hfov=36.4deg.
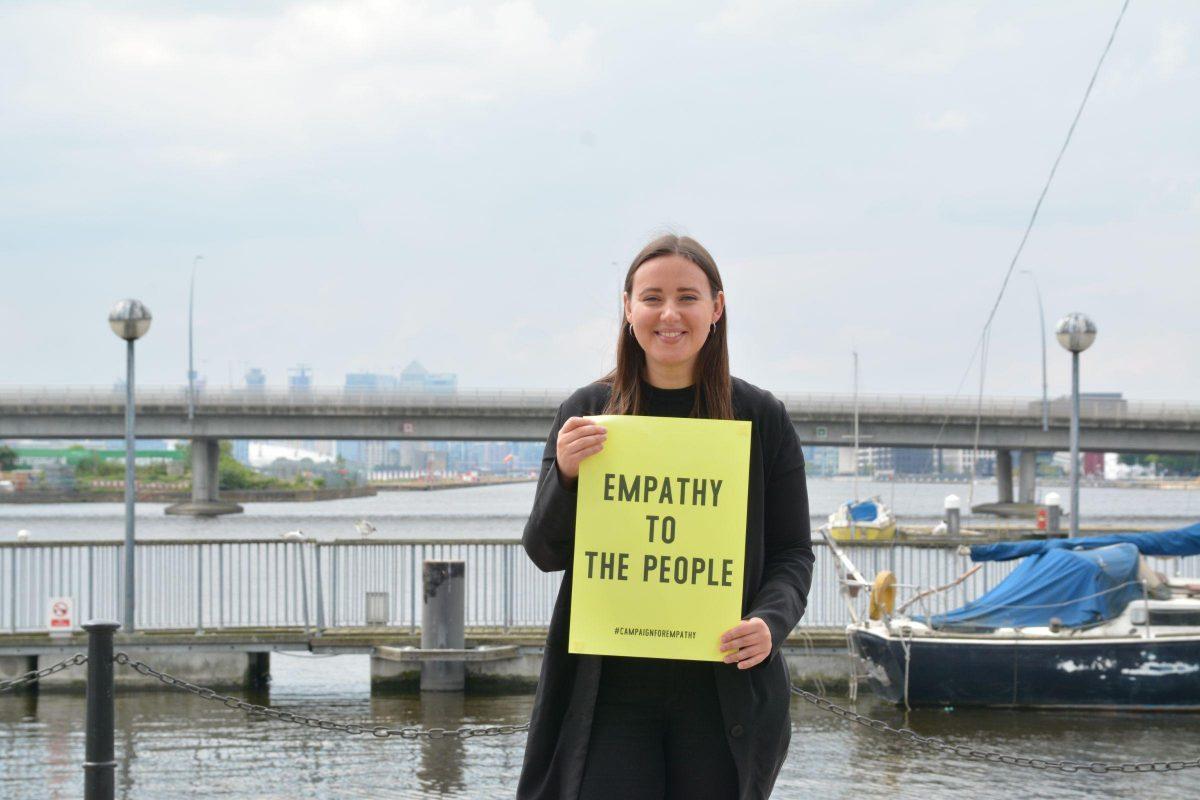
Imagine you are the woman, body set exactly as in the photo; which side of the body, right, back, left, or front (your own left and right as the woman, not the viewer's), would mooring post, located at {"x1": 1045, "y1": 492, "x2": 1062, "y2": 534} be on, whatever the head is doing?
back

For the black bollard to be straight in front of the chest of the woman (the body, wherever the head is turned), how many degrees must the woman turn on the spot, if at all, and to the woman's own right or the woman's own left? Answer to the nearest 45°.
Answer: approximately 135° to the woman's own right

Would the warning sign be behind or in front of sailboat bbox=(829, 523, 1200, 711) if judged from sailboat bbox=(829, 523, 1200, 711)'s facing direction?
behind

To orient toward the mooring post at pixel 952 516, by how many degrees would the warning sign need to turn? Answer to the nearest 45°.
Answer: approximately 135° to its left

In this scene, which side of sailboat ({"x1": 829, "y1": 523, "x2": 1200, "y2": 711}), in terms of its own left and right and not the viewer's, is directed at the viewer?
right

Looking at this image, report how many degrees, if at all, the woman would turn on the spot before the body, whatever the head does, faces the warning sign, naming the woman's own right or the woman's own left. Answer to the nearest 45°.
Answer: approximately 135° to the woman's own right

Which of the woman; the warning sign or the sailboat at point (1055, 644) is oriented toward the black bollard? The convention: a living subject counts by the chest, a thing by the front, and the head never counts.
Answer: the warning sign

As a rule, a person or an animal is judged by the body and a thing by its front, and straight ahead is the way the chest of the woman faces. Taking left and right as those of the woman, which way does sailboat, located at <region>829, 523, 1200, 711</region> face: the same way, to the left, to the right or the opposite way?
to the left

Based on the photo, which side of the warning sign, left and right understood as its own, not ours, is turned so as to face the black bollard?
front

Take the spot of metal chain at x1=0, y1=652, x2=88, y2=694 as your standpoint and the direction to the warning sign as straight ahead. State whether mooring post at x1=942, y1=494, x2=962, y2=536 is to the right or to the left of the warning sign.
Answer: right
